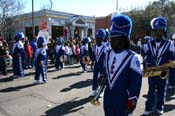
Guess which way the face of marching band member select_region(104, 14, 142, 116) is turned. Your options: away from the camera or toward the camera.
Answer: toward the camera

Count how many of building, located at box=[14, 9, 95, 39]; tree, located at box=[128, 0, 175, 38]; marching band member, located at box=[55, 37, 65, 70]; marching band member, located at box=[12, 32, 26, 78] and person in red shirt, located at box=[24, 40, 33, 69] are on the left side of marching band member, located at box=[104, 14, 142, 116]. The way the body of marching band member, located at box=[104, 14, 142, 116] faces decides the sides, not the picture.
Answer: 0

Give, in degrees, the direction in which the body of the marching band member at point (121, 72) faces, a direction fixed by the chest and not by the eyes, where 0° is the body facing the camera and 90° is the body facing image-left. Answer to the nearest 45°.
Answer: approximately 45°

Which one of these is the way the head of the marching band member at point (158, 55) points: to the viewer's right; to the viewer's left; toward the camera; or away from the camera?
toward the camera

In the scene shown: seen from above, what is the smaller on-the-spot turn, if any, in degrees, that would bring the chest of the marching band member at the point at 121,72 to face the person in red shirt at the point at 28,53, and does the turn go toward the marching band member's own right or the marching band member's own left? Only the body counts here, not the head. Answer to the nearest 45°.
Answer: approximately 90° to the marching band member's own right

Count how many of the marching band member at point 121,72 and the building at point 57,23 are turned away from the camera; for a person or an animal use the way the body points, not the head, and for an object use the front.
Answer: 0

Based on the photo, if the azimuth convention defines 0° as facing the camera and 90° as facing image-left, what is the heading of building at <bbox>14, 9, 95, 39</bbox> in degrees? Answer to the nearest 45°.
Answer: approximately 315°
